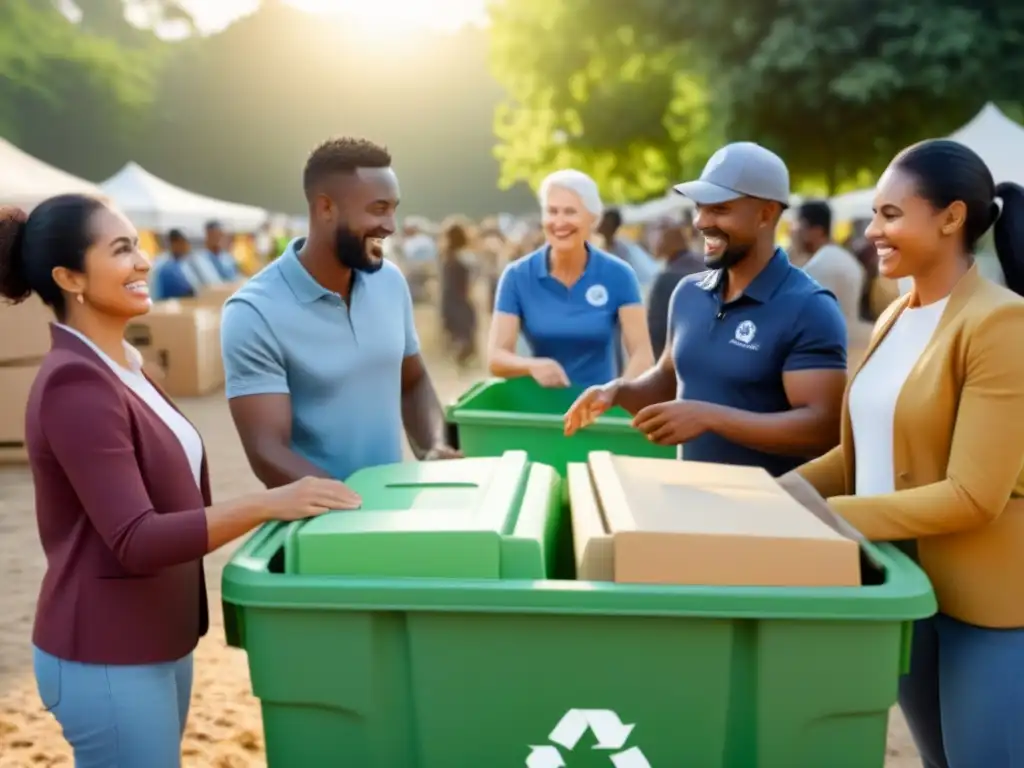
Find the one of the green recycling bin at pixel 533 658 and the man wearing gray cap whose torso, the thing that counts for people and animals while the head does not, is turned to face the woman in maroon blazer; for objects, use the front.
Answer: the man wearing gray cap

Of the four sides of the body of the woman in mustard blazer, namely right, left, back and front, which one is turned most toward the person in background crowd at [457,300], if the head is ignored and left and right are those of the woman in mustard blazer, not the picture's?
right

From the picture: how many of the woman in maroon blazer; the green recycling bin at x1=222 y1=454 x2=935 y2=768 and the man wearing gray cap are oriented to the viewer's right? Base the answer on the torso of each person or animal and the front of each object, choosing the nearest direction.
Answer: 1

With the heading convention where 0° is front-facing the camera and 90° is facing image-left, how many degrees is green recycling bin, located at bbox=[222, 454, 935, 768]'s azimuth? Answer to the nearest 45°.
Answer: approximately 0°

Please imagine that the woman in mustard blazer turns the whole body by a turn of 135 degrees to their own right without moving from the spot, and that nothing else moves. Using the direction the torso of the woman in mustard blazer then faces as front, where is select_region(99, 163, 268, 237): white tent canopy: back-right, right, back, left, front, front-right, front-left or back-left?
front-left

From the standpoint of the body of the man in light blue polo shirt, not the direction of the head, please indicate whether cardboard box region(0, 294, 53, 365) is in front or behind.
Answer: behind

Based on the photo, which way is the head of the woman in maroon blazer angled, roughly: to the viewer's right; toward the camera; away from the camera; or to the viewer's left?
to the viewer's right

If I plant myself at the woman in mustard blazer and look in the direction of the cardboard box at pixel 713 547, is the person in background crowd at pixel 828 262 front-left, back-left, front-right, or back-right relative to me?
back-right

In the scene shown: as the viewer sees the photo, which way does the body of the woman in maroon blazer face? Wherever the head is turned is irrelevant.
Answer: to the viewer's right

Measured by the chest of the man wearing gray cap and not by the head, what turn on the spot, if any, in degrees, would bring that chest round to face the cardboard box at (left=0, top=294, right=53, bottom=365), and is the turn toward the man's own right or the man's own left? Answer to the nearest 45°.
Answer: approximately 90° to the man's own right

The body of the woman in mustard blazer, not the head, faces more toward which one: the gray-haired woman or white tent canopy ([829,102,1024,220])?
the gray-haired woman
